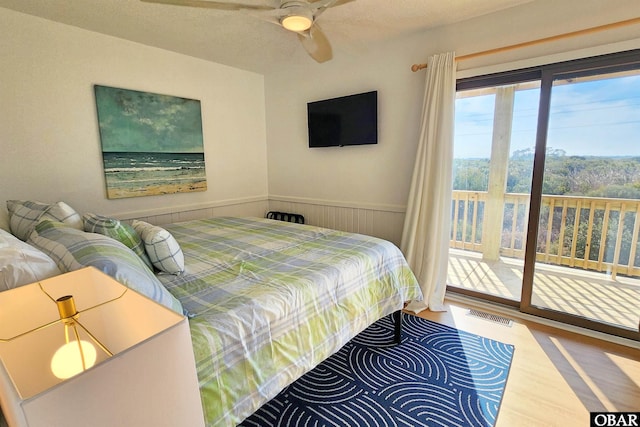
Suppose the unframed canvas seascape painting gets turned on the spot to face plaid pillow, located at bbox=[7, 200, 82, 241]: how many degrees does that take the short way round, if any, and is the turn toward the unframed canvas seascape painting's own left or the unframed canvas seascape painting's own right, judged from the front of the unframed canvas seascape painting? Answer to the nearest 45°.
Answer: approximately 90° to the unframed canvas seascape painting's own right

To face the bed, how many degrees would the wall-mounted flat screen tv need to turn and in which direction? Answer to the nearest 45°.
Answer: approximately 45° to its left

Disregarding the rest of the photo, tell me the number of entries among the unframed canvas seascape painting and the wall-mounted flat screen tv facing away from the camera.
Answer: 0

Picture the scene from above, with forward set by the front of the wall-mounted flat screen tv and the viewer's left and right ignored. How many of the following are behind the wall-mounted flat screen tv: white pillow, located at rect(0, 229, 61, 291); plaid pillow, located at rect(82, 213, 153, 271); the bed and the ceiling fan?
0

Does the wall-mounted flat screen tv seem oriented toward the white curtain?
no

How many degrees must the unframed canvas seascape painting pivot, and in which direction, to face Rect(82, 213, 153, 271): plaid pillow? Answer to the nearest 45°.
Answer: approximately 45° to its right

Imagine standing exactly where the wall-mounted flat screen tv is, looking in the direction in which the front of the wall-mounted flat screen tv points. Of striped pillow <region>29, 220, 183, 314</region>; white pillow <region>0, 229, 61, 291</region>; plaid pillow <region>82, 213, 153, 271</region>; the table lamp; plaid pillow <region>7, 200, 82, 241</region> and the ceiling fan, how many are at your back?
0

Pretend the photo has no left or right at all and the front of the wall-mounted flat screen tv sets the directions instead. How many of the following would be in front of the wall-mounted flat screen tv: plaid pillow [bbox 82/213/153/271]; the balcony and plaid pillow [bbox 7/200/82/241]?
2

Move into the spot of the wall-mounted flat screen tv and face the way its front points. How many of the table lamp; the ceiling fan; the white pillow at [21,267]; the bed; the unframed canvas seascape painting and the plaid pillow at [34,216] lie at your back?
0

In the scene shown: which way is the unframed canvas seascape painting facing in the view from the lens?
facing the viewer and to the right of the viewer

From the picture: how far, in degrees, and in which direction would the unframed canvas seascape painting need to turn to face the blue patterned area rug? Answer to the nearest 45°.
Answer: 0° — it already faces it

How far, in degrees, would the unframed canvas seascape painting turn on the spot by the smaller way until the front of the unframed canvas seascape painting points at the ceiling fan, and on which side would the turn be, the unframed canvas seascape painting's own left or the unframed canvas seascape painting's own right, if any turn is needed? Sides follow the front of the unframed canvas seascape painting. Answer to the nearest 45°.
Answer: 0° — it already faces it

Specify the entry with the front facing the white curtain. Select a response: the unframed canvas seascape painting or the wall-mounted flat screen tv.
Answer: the unframed canvas seascape painting

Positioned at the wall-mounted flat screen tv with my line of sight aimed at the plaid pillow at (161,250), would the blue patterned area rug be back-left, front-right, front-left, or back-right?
front-left

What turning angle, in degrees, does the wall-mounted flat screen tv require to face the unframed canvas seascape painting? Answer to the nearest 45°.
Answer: approximately 45° to its right

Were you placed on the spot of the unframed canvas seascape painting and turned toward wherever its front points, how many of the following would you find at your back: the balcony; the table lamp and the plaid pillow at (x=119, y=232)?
0

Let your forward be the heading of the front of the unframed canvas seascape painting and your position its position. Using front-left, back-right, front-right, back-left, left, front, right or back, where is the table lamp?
front-right

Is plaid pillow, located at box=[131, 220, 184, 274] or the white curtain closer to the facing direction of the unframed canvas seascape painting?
the white curtain
